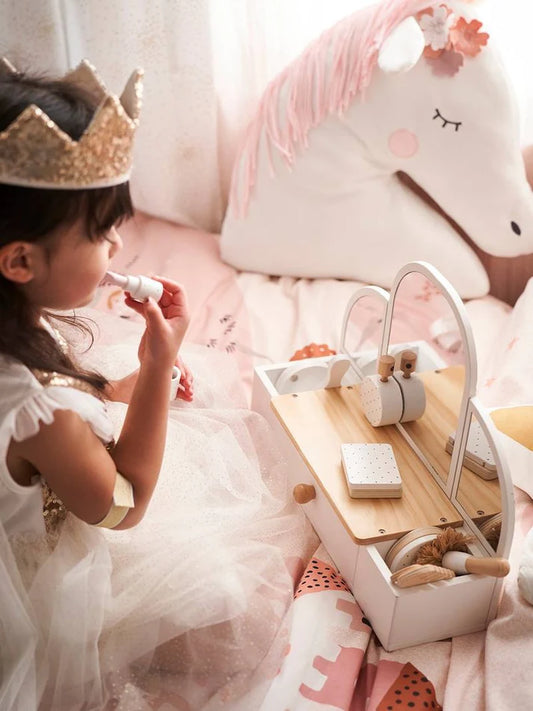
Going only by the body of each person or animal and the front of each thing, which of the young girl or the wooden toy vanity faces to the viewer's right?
the young girl

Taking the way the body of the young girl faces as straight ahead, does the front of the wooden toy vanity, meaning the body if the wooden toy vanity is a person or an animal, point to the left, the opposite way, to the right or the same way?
the opposite way

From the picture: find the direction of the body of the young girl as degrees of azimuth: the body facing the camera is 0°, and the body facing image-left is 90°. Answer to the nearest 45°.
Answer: approximately 270°

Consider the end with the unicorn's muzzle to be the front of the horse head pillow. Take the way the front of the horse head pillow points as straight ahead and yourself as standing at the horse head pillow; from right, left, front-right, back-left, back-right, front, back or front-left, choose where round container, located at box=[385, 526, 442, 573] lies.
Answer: right

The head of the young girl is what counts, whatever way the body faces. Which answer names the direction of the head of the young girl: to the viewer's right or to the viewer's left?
to the viewer's right

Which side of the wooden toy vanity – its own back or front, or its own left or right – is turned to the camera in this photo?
left

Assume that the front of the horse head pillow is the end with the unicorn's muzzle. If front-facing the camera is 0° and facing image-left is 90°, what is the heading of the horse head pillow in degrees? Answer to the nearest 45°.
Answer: approximately 270°

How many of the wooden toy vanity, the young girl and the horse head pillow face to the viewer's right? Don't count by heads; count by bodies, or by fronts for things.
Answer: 2

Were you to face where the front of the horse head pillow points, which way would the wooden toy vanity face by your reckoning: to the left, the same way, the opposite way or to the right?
the opposite way

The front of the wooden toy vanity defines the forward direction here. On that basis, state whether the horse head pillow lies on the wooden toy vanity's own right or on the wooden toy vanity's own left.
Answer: on the wooden toy vanity's own right

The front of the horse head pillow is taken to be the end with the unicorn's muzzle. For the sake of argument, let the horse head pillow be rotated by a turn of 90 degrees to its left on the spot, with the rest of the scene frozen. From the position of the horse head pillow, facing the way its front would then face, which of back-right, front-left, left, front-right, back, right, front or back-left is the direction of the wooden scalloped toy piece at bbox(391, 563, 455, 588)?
back
